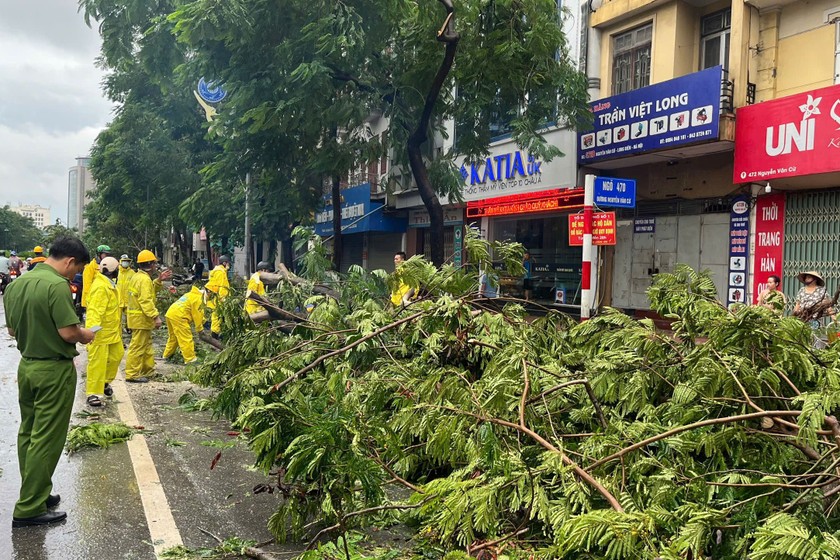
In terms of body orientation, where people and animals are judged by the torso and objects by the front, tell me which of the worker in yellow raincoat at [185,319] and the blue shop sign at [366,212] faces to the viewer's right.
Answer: the worker in yellow raincoat

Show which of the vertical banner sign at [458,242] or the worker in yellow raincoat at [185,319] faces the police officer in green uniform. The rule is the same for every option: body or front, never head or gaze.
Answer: the vertical banner sign

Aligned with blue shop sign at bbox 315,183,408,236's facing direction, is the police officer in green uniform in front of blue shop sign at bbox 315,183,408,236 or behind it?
in front

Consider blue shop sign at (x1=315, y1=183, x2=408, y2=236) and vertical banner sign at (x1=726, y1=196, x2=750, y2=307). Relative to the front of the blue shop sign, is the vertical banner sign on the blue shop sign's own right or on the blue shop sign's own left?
on the blue shop sign's own left

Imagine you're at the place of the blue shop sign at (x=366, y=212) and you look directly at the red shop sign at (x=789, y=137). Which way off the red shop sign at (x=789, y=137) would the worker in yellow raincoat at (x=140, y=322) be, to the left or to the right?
right

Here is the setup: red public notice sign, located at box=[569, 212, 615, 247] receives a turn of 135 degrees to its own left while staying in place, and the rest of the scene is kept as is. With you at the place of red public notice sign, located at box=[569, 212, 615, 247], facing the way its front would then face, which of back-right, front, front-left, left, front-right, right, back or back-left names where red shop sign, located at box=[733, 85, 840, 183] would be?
front-right

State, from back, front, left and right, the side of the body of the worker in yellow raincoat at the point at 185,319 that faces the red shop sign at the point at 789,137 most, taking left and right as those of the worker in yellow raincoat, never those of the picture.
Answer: front

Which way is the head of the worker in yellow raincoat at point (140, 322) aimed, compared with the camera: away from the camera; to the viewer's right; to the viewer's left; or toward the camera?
to the viewer's right

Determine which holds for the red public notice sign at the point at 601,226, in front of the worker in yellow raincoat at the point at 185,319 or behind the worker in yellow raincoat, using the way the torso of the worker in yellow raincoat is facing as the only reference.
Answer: in front

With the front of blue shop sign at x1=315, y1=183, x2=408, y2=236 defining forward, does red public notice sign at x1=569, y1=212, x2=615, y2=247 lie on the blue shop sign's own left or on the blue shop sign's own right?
on the blue shop sign's own left

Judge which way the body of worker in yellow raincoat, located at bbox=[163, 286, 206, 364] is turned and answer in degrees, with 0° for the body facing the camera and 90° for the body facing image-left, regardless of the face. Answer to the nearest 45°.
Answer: approximately 270°
